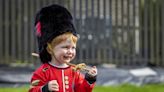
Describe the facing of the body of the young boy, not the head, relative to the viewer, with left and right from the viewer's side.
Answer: facing the viewer and to the right of the viewer

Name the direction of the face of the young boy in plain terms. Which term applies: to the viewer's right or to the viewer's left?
to the viewer's right
